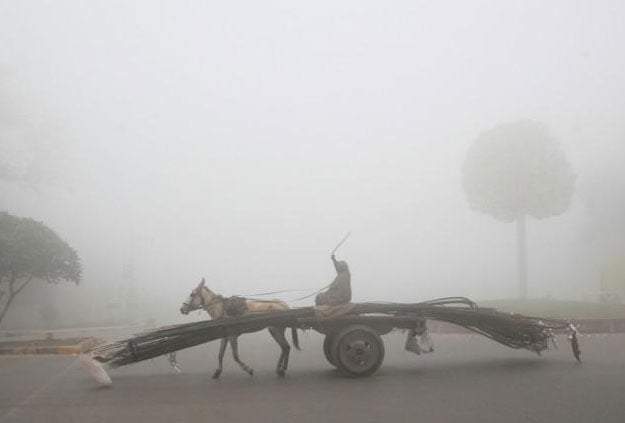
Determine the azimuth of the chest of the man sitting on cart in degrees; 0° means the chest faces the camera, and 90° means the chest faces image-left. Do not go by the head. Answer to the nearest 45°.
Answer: approximately 90°

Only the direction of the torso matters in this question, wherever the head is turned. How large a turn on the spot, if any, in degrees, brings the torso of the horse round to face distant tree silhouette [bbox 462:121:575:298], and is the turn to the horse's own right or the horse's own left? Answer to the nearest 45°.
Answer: approximately 135° to the horse's own right

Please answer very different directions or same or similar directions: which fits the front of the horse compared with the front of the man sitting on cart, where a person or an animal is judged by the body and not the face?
same or similar directions

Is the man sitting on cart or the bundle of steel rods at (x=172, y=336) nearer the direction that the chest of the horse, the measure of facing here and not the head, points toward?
the bundle of steel rods

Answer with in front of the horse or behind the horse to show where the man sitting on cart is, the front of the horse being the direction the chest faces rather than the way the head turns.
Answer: behind

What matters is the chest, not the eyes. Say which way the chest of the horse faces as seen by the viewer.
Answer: to the viewer's left

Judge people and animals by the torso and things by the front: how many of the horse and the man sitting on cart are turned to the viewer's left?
2

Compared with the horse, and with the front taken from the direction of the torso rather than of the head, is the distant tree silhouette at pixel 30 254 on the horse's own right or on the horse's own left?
on the horse's own right
